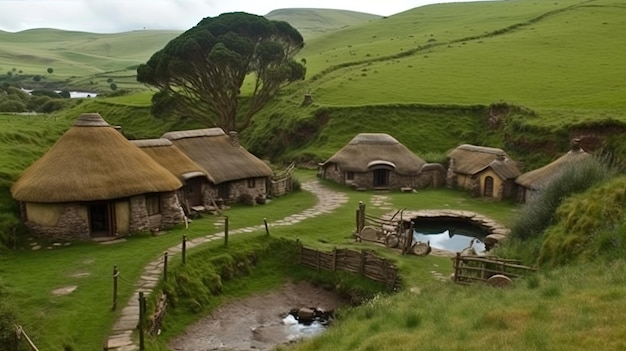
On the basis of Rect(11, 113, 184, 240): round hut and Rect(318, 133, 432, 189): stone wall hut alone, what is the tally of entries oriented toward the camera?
2

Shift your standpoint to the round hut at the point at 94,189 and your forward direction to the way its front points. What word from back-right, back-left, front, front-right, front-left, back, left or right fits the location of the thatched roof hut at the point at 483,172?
left

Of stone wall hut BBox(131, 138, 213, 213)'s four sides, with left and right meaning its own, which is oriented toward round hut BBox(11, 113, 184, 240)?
right

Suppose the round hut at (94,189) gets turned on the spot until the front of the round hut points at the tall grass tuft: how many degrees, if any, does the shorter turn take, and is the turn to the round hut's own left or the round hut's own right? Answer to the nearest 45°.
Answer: approximately 45° to the round hut's own left

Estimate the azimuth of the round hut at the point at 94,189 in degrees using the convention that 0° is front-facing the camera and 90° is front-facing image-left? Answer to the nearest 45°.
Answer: approximately 0°

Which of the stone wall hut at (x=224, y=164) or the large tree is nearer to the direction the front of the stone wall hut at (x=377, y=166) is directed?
the stone wall hut

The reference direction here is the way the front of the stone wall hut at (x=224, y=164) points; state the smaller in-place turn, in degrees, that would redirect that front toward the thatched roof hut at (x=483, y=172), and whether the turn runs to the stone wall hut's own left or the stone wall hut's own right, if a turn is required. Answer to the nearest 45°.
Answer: approximately 45° to the stone wall hut's own left

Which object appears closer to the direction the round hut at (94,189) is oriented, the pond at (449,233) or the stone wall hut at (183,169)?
the pond

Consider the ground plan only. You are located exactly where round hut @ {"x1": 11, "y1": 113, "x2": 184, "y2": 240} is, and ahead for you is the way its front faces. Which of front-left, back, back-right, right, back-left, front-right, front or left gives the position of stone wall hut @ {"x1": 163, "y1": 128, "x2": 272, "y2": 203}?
back-left

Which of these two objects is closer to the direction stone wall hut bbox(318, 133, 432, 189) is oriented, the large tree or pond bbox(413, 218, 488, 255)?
the pond

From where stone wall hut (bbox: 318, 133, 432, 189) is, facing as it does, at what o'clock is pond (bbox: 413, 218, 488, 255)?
The pond is roughly at 11 o'clock from the stone wall hut.
